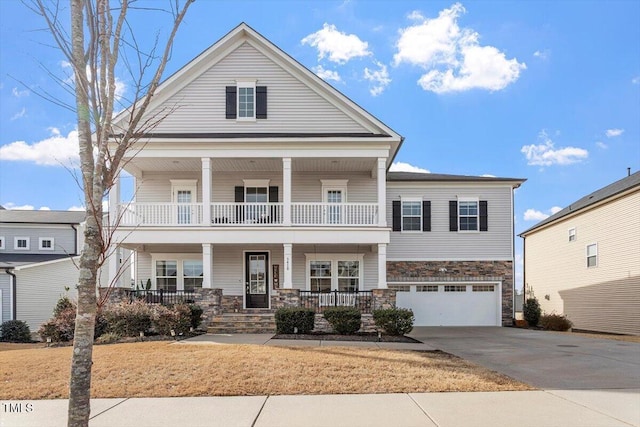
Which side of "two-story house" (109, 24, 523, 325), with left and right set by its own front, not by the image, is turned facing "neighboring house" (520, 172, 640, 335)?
left

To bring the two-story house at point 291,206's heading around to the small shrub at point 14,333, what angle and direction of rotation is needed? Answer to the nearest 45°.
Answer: approximately 90° to its right

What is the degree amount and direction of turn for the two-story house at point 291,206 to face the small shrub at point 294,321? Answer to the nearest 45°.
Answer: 0° — it already faces it

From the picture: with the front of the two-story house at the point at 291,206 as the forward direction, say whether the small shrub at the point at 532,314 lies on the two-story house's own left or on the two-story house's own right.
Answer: on the two-story house's own left

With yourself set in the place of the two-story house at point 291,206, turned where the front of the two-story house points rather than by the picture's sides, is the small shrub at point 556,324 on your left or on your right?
on your left

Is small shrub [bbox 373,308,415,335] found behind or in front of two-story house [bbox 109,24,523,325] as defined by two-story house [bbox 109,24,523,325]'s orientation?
in front

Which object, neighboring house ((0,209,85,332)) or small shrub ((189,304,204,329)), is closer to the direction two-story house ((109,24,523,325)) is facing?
the small shrub

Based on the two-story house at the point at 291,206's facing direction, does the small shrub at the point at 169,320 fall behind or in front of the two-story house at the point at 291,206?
in front
